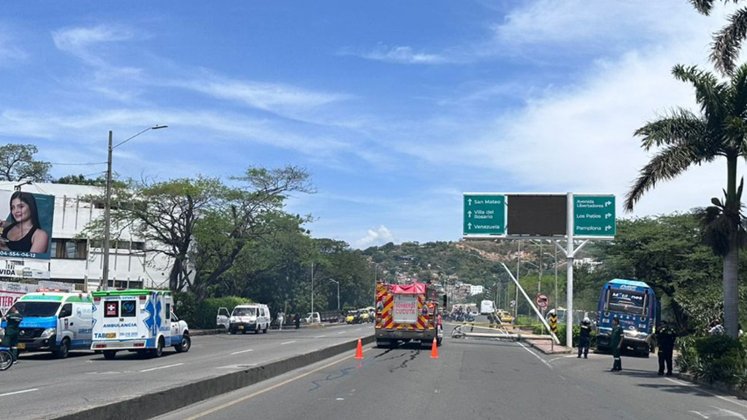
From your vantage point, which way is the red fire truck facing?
away from the camera

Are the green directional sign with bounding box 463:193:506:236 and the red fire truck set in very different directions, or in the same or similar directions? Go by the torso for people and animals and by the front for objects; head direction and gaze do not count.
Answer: very different directions

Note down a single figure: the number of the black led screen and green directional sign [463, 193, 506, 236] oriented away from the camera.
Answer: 0

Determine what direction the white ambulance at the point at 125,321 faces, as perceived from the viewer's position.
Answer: facing away from the viewer and to the right of the viewer

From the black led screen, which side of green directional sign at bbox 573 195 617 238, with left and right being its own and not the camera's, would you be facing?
right

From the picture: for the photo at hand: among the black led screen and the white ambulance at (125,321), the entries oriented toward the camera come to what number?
1

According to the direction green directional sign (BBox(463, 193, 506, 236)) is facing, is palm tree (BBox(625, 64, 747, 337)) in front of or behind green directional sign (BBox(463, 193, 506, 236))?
in front

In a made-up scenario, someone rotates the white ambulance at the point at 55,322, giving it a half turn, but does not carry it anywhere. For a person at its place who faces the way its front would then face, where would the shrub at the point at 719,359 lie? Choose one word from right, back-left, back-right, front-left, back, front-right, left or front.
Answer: right

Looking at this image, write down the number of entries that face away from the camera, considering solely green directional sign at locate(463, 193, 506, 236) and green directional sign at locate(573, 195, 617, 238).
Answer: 0
